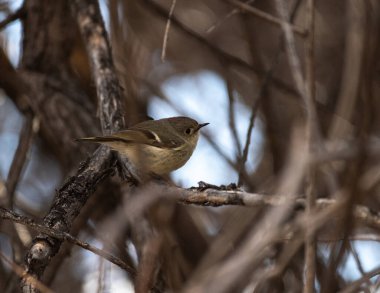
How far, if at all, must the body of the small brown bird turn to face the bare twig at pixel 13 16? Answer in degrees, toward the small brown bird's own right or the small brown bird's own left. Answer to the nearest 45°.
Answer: approximately 180°

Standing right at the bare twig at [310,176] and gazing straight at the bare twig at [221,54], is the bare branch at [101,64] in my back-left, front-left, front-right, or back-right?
front-left

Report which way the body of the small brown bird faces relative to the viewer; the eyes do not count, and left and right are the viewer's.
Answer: facing to the right of the viewer

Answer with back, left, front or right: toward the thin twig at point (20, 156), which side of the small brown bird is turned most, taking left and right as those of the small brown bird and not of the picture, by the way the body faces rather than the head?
back

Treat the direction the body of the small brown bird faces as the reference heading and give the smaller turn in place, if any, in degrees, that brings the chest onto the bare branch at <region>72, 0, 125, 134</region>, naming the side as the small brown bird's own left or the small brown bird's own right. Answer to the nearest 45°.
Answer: approximately 135° to the small brown bird's own right
